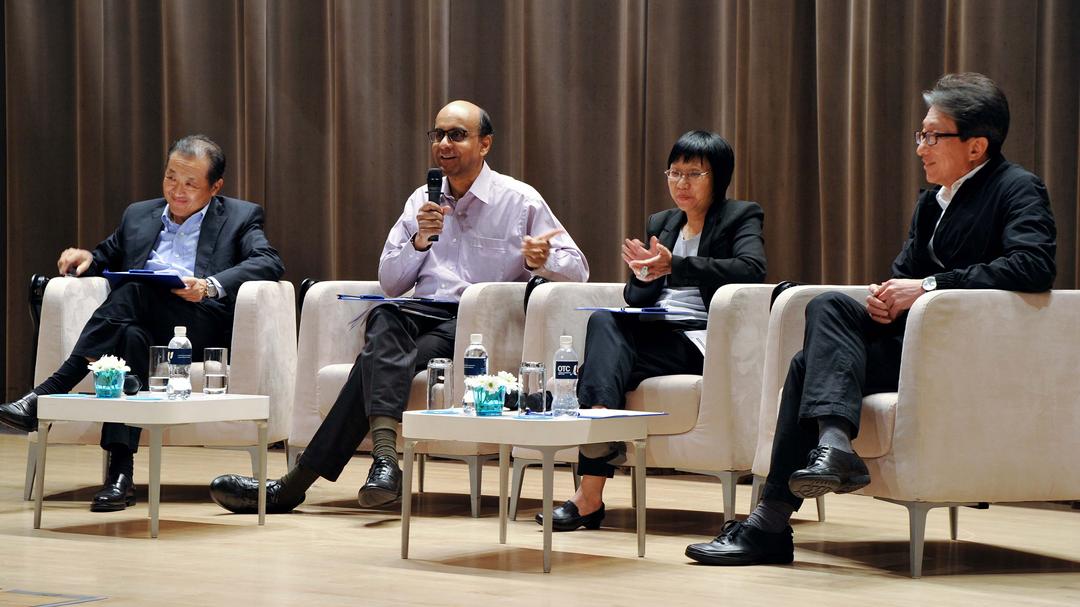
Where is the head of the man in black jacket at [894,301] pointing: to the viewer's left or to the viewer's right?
to the viewer's left

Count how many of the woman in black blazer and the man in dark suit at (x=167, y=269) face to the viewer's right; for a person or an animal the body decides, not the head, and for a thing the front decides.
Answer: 0

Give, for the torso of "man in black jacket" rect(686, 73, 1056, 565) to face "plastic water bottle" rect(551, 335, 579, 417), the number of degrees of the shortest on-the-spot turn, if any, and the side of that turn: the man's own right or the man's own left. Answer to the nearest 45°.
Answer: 0° — they already face it

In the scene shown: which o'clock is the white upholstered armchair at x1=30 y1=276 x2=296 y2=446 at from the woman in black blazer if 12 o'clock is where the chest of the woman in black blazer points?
The white upholstered armchair is roughly at 2 o'clock from the woman in black blazer.

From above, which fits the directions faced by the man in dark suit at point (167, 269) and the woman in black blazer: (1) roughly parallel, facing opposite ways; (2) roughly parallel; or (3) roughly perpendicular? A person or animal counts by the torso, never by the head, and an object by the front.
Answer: roughly parallel

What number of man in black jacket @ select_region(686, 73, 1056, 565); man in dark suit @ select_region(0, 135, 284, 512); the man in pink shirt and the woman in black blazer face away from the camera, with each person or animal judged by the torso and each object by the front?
0

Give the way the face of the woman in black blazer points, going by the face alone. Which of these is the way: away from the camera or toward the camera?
toward the camera

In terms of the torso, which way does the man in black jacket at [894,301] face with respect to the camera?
to the viewer's left

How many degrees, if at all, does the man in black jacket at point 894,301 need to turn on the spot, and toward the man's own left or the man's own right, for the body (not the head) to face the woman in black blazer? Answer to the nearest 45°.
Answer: approximately 45° to the man's own right

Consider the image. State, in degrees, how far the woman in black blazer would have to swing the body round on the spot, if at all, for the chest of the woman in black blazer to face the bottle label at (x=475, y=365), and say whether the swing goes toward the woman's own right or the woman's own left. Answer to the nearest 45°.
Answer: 0° — they already face it

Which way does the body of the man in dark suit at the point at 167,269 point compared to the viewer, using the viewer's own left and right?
facing the viewer and to the left of the viewer

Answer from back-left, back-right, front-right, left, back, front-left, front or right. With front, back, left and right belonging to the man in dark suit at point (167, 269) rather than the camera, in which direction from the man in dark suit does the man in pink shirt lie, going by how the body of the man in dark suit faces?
left

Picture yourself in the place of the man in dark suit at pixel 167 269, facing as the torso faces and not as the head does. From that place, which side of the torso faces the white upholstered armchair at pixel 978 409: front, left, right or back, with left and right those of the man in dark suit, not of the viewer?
left

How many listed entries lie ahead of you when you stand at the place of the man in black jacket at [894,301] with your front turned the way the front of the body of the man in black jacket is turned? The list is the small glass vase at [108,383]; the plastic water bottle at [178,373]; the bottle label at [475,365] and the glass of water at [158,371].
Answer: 4

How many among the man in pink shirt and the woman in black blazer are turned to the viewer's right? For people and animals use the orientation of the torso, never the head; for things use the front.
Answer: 0

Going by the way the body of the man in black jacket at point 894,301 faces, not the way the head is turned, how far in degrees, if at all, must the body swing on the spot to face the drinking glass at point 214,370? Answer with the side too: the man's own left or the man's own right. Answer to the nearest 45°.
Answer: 0° — they already face it

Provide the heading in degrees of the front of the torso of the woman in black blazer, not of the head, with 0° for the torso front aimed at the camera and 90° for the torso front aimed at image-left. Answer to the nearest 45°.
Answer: approximately 45°
